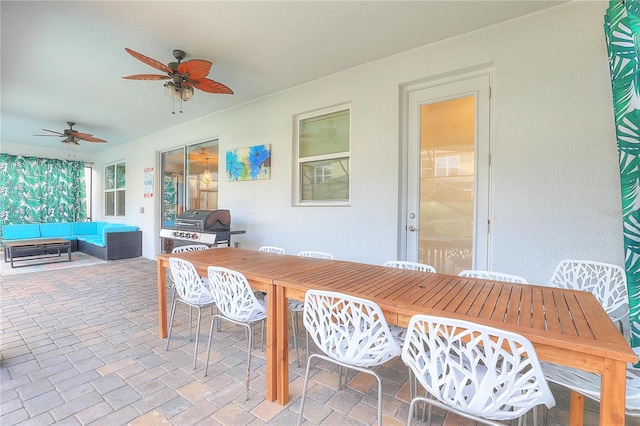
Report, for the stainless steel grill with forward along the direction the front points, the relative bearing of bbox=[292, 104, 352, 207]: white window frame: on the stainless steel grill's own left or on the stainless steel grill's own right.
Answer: on the stainless steel grill's own left

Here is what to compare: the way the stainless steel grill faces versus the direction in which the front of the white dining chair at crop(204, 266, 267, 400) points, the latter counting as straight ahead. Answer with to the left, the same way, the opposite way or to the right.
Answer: the opposite way

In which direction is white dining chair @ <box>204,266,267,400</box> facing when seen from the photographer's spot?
facing away from the viewer and to the right of the viewer

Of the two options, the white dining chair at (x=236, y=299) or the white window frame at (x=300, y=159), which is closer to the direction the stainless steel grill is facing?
the white dining chair

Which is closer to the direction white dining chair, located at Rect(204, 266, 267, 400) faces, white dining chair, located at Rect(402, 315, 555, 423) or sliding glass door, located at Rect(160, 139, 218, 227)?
the sliding glass door

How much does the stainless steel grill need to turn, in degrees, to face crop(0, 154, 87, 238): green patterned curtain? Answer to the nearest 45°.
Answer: approximately 90° to its right

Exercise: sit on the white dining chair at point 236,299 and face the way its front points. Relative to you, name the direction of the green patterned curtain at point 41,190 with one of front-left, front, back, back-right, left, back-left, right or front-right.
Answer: left

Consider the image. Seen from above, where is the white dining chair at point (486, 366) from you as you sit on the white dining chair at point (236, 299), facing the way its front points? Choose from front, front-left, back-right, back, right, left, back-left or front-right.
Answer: right

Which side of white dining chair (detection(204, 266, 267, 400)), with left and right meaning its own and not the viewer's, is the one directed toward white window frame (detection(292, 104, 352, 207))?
front

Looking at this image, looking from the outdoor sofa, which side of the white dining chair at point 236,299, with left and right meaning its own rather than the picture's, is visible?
left

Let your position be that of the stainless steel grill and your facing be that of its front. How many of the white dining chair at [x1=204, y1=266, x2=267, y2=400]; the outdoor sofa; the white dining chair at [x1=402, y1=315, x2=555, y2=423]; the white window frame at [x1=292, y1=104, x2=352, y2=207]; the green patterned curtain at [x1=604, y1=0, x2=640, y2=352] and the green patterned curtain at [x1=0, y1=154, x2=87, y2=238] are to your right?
2

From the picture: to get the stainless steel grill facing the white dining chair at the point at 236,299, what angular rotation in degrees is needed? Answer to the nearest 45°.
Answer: approximately 45° to its left

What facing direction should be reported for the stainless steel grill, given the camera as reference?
facing the viewer and to the left of the viewer

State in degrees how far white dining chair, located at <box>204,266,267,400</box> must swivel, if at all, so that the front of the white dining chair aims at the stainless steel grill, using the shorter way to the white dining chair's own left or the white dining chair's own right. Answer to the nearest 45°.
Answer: approximately 45° to the white dining chair's own left

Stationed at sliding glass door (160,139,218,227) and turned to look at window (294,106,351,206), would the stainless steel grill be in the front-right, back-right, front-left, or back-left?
front-right

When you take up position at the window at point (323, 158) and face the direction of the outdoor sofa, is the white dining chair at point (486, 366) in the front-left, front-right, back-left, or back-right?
back-left
